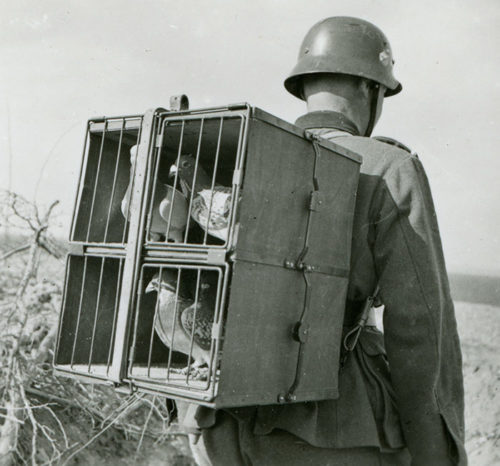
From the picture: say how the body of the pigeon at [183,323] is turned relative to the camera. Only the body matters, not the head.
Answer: to the viewer's left

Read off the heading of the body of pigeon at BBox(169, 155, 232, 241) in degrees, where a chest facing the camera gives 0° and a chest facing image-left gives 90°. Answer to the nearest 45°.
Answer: approximately 90°

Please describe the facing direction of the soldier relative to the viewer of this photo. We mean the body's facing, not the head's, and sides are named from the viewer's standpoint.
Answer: facing away from the viewer and to the right of the viewer

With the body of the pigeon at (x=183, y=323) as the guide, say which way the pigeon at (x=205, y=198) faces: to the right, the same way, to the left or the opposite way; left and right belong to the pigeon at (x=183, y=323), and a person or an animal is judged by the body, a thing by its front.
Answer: the same way

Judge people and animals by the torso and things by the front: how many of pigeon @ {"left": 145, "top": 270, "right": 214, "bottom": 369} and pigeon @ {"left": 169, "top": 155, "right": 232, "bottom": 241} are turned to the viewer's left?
2
